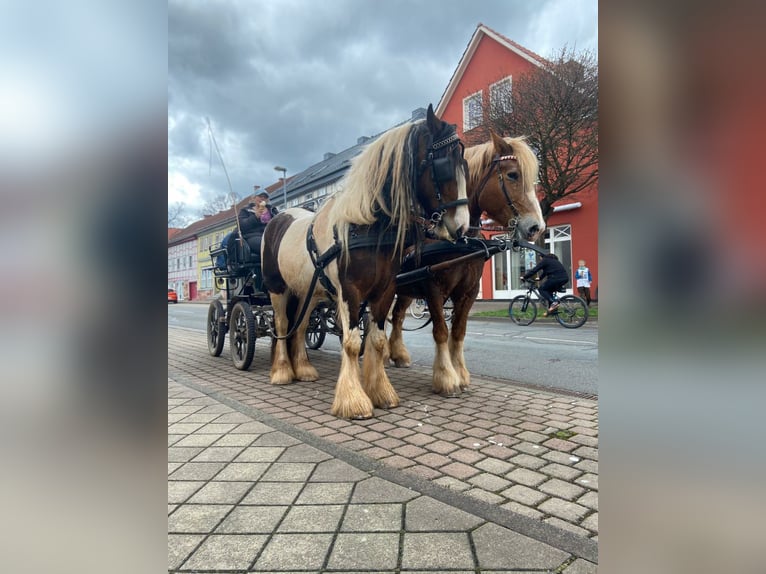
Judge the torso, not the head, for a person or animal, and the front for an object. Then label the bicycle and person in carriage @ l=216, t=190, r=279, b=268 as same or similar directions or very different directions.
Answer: very different directions

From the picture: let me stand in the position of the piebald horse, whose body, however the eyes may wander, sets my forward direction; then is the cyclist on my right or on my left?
on my left

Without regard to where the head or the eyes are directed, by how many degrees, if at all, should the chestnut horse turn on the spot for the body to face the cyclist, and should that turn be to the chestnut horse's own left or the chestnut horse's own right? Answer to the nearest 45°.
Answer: approximately 135° to the chestnut horse's own left

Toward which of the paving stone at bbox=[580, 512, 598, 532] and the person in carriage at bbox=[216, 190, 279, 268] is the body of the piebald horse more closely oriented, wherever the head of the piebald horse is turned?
the paving stone

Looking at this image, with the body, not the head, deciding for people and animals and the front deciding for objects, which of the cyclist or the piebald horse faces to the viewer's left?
the cyclist

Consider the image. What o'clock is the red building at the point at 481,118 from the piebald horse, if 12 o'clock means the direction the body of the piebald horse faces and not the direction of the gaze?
The red building is roughly at 8 o'clock from the piebald horse.

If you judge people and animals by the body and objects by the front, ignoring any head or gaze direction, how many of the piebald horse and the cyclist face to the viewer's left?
1

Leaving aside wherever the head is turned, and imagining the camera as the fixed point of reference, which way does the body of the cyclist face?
to the viewer's left

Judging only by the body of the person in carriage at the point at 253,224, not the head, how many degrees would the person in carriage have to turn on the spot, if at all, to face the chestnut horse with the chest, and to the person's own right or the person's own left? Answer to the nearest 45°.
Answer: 0° — they already face it

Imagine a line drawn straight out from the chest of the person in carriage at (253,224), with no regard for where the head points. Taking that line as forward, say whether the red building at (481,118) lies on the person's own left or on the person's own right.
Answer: on the person's own left

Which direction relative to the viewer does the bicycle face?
to the viewer's left
